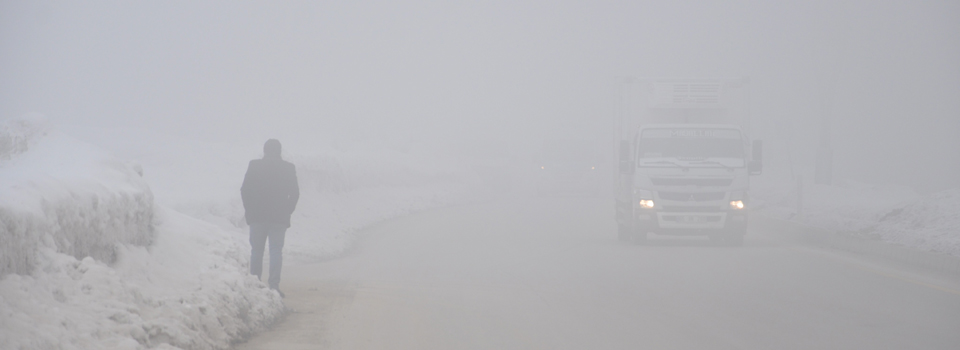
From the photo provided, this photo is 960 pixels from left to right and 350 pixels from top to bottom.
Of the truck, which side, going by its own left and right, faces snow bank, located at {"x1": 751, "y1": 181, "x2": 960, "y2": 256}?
left

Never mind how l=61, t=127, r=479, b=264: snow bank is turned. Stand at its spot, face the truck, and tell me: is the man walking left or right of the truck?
right

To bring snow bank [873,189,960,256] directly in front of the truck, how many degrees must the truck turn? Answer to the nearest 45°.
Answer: approximately 90° to its left

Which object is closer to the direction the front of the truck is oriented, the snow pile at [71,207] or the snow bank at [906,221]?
the snow pile

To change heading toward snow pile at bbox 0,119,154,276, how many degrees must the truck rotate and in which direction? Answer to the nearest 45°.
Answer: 0° — it already faces it

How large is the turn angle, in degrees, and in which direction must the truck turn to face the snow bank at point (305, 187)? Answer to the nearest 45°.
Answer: approximately 90° to its right

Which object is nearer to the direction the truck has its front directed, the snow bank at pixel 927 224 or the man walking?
the man walking

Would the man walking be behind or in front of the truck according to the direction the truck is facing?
in front

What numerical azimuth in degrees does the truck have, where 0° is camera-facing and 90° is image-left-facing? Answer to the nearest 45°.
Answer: approximately 0°

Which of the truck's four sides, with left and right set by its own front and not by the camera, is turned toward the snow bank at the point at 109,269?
front
